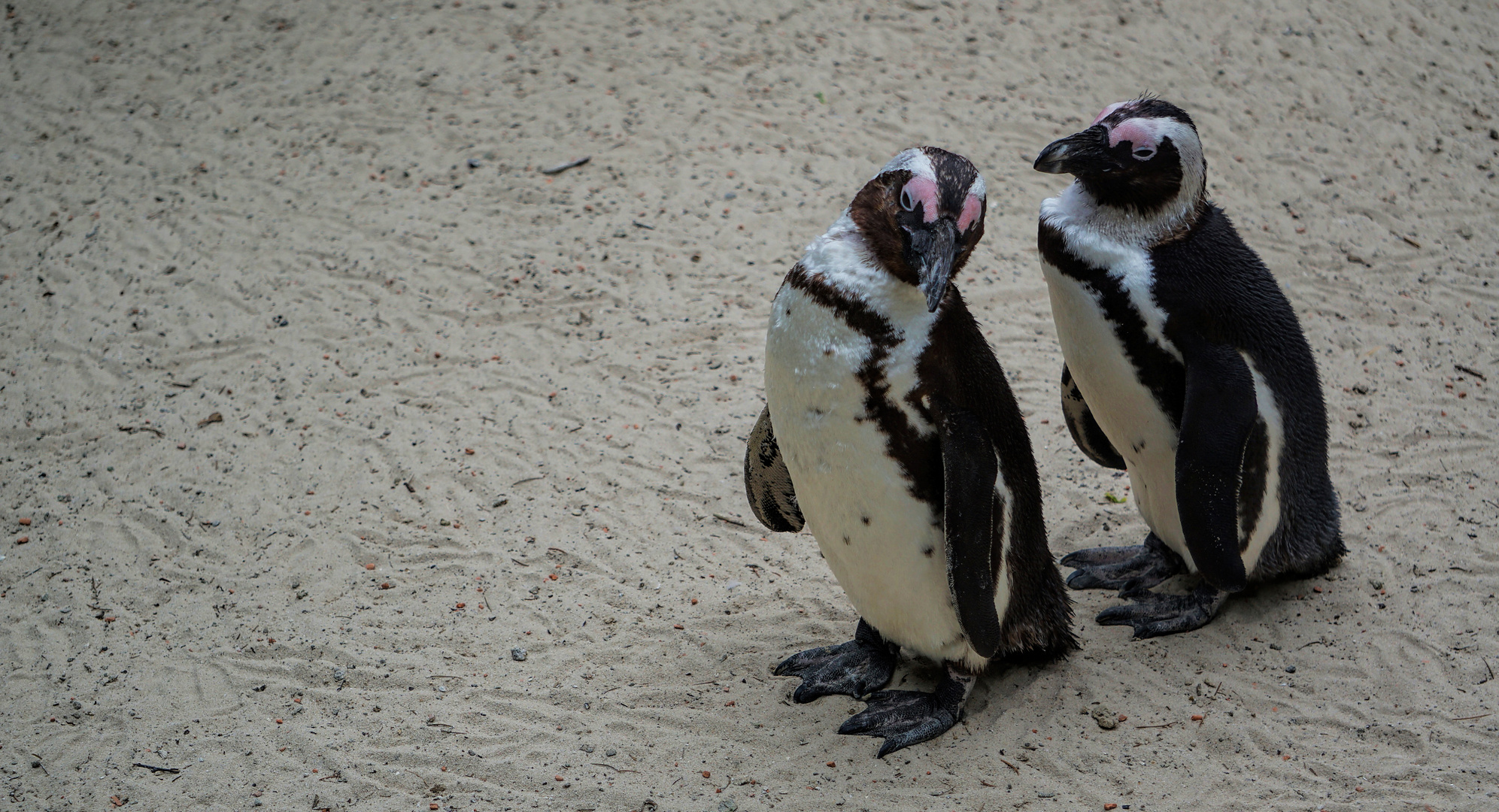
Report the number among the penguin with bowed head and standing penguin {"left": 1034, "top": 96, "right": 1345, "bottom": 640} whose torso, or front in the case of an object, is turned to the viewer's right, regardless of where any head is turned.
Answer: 0

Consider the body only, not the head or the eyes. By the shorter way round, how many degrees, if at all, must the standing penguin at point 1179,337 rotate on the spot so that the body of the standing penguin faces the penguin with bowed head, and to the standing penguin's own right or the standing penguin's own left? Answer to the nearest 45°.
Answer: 0° — it already faces it

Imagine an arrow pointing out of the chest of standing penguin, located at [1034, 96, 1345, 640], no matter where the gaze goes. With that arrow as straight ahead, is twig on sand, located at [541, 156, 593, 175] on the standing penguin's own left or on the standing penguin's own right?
on the standing penguin's own right

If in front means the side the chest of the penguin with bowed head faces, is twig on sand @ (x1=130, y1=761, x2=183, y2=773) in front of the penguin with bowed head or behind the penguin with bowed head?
in front

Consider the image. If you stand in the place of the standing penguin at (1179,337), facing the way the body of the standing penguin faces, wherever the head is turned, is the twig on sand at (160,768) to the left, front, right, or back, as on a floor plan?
front

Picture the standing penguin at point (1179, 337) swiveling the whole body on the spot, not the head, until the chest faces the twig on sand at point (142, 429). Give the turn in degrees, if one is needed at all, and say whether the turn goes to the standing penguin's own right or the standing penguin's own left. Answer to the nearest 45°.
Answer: approximately 45° to the standing penguin's own right

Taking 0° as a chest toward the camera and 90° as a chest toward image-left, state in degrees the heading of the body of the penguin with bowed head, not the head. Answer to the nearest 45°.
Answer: approximately 45°
